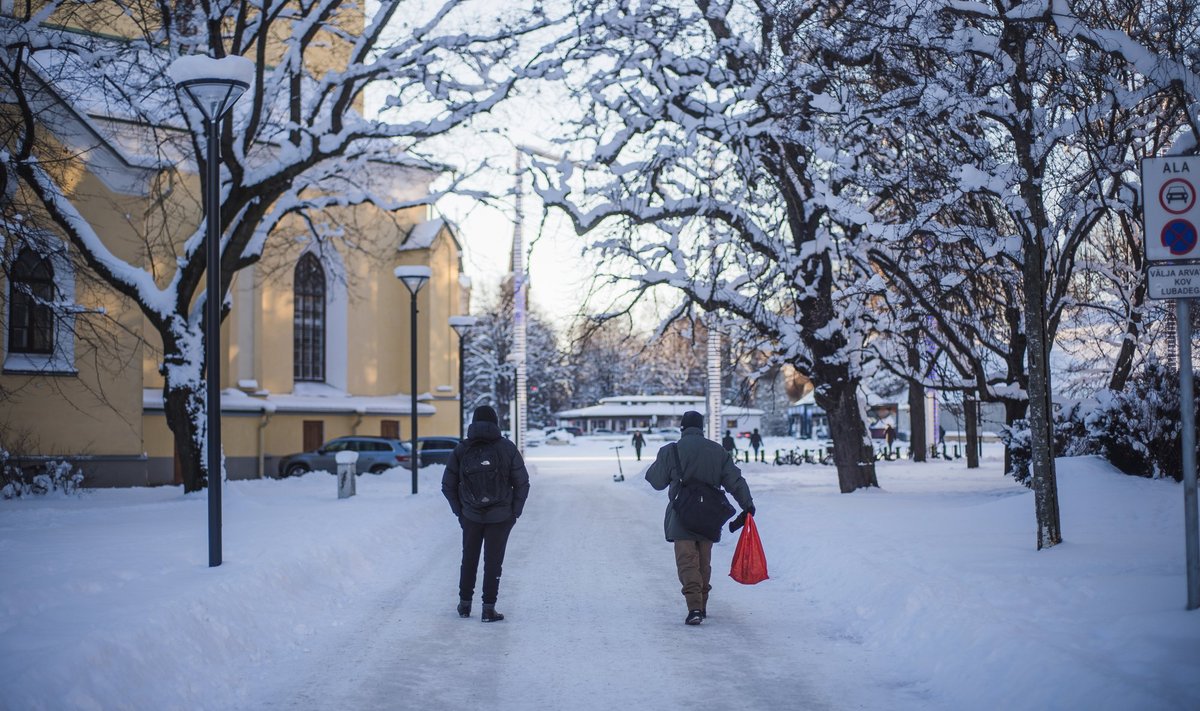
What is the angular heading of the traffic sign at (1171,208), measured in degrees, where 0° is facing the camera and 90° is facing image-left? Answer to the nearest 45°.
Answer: approximately 0°

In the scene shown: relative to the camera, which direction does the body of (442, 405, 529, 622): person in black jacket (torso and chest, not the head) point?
away from the camera

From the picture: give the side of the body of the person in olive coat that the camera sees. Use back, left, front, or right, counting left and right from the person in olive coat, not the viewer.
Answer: back

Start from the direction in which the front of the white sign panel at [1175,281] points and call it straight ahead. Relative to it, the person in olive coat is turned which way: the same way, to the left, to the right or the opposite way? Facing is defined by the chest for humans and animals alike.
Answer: the opposite way

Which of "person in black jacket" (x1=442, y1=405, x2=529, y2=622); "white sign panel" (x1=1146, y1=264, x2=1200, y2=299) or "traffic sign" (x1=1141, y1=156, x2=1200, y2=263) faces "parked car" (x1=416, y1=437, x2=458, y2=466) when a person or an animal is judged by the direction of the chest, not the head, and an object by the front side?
the person in black jacket

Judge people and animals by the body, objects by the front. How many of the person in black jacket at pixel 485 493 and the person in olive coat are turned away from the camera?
2

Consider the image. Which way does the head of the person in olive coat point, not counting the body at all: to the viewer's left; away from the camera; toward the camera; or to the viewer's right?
away from the camera

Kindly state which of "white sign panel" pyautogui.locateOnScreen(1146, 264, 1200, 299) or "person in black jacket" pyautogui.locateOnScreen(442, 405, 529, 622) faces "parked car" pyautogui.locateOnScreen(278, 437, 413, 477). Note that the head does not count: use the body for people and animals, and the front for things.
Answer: the person in black jacket

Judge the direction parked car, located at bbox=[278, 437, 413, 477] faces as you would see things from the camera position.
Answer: facing to the left of the viewer

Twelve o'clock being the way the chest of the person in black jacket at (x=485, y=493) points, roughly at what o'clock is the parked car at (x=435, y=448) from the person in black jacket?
The parked car is roughly at 12 o'clock from the person in black jacket.

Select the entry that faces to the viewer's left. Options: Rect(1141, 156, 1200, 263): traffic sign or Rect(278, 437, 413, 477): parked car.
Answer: the parked car

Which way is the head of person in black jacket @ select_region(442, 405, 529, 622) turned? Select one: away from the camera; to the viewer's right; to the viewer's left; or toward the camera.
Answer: away from the camera

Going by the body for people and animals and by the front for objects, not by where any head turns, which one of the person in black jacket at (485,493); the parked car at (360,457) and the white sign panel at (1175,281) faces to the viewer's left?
the parked car
